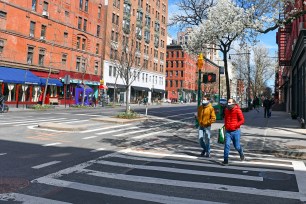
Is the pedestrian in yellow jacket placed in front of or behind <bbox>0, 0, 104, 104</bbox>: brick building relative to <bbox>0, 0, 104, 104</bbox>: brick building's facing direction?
in front

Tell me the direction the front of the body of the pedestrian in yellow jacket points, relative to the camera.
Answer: toward the camera

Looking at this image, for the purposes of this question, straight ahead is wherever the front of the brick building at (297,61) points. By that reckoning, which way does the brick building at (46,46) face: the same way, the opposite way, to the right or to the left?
the opposite way

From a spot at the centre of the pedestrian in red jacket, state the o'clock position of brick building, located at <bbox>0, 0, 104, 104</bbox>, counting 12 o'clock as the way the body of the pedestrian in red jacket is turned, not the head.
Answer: The brick building is roughly at 3 o'clock from the pedestrian in red jacket.

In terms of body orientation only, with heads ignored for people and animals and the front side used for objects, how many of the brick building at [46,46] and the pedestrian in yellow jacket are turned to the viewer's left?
0

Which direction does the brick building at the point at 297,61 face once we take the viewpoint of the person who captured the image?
facing to the left of the viewer

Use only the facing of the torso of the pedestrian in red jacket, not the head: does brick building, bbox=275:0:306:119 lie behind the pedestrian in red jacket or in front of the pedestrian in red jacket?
behind

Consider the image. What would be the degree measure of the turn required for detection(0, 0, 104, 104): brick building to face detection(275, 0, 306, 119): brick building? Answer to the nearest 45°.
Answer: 0° — it already faces it

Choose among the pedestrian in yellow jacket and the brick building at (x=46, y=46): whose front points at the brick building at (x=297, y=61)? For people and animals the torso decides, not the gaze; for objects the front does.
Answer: the brick building at (x=46, y=46)

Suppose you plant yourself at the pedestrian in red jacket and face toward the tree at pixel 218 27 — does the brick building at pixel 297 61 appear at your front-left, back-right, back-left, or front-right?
front-right

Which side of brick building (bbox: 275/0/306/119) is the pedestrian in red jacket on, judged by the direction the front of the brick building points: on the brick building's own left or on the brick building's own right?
on the brick building's own left

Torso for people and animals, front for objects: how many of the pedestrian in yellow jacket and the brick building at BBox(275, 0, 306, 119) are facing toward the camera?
1

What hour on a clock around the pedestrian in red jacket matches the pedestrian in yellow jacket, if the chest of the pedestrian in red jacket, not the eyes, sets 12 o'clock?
The pedestrian in yellow jacket is roughly at 3 o'clock from the pedestrian in red jacket.

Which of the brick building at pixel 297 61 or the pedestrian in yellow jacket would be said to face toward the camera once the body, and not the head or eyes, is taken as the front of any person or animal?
the pedestrian in yellow jacket

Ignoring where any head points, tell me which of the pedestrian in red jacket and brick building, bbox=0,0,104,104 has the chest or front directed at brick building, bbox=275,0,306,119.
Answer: brick building, bbox=0,0,104,104
